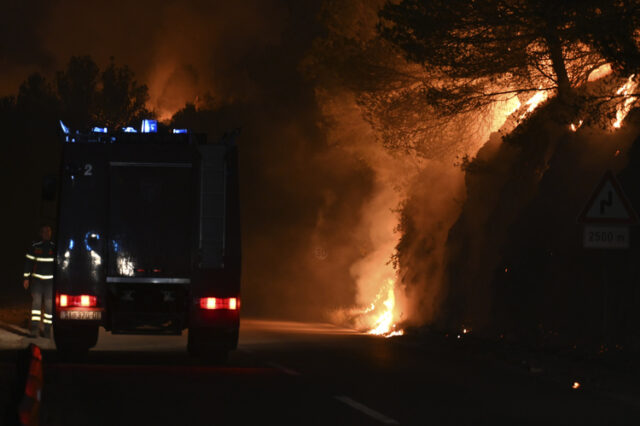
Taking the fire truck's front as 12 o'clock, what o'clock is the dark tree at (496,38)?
The dark tree is roughly at 2 o'clock from the fire truck.

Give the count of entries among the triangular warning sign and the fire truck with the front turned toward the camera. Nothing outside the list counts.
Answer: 1

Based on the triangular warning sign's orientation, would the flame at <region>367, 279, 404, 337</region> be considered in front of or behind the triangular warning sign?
behind

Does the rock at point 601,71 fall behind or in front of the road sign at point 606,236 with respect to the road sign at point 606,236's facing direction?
behind

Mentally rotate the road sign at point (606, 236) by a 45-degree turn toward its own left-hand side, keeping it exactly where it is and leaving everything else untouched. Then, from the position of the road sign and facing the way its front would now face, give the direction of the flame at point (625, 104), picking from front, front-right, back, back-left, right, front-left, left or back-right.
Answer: back-left

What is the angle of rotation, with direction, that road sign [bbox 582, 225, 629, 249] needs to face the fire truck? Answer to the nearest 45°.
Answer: approximately 90° to its right

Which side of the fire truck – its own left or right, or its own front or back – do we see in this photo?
back

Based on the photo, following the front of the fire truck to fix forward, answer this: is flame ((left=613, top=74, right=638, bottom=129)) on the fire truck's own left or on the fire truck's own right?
on the fire truck's own right

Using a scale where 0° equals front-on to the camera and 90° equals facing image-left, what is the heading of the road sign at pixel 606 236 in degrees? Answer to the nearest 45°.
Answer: approximately 0°
